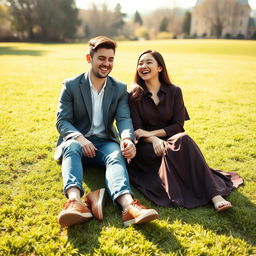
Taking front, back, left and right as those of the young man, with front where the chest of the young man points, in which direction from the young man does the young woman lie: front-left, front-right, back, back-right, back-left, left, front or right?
left

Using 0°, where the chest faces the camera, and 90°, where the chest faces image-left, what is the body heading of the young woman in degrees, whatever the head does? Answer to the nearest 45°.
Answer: approximately 0°

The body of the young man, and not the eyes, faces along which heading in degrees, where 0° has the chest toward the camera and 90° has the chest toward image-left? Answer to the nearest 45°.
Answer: approximately 0°

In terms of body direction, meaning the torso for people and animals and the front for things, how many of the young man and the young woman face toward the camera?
2

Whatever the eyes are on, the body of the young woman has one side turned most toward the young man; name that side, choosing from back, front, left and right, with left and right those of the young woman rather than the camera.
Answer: right
